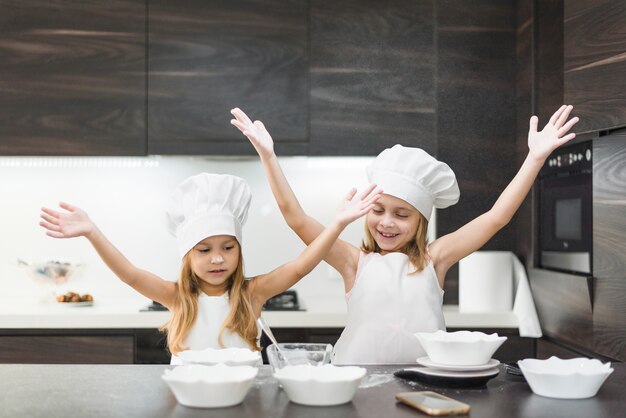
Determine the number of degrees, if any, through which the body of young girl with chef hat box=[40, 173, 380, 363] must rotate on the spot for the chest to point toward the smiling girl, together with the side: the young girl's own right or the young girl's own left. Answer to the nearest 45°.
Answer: approximately 90° to the young girl's own left

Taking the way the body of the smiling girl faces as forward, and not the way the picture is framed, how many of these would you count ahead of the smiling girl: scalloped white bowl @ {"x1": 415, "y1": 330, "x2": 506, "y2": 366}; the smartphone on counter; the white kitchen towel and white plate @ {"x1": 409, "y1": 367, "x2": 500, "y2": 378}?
3

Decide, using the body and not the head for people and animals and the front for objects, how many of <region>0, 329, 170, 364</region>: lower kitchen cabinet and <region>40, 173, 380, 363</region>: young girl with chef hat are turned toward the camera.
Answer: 2

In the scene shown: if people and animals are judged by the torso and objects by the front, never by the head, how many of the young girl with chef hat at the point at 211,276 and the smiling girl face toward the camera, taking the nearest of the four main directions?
2

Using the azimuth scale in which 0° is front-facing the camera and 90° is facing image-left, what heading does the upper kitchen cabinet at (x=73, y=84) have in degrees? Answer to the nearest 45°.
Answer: approximately 0°

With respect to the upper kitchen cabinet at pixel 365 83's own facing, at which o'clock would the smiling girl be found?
The smiling girl is roughly at 12 o'clock from the upper kitchen cabinet.

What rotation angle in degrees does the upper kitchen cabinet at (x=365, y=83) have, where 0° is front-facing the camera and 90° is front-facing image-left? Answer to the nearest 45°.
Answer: approximately 0°

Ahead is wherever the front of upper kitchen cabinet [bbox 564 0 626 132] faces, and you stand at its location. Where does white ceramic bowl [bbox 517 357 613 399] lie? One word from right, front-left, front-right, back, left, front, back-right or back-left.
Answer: front-left
